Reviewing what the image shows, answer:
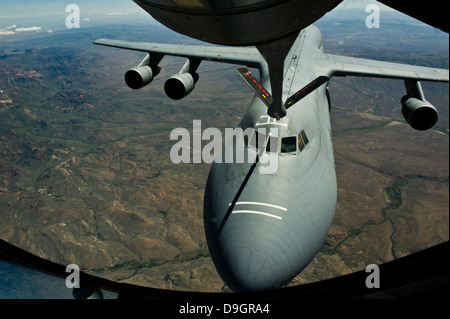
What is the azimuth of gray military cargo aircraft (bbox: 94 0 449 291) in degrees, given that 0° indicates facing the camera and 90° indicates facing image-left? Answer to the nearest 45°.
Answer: approximately 0°
